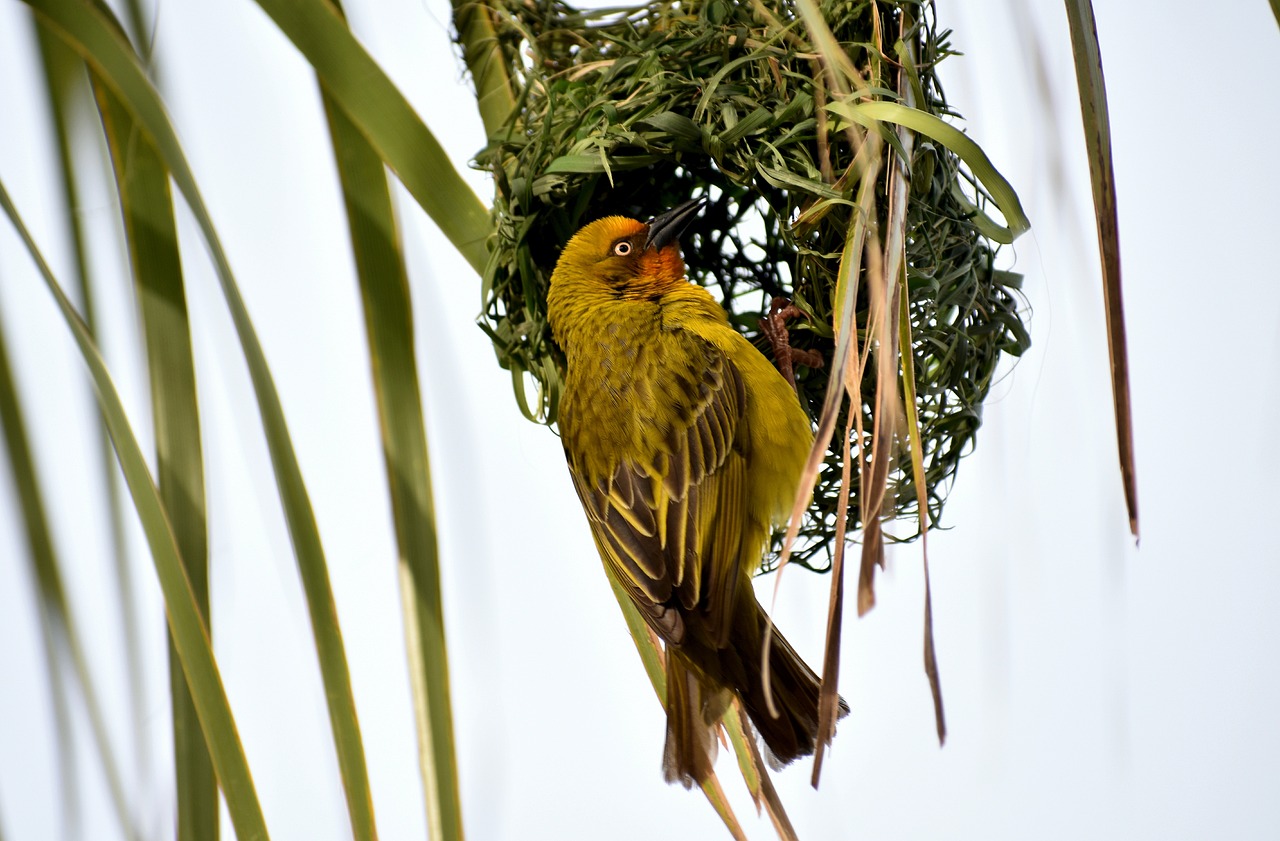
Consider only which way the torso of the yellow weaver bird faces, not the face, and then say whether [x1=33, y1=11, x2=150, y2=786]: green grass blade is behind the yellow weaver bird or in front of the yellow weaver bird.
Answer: behind

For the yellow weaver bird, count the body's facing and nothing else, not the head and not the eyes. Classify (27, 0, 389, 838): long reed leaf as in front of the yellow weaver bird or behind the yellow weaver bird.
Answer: behind

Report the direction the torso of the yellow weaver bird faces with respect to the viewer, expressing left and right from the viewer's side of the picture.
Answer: facing away from the viewer and to the right of the viewer
